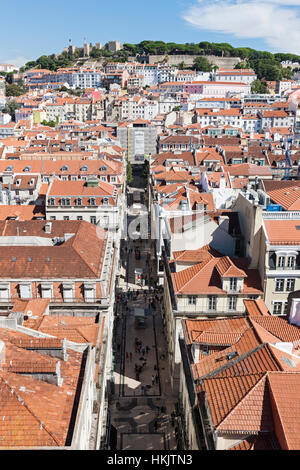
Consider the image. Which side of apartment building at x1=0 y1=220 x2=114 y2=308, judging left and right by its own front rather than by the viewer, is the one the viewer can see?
front

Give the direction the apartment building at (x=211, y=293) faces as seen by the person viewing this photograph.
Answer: facing the viewer

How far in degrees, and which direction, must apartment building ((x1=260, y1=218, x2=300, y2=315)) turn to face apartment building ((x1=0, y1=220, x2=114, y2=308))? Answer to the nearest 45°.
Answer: approximately 90° to its right

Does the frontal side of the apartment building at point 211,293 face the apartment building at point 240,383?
yes

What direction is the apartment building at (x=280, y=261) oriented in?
toward the camera

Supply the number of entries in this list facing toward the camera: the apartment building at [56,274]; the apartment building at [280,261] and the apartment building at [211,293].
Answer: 3

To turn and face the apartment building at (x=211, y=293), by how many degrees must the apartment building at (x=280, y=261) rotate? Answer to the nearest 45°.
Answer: approximately 90° to its right

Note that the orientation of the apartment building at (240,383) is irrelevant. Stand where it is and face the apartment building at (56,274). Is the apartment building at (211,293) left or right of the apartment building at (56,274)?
right
